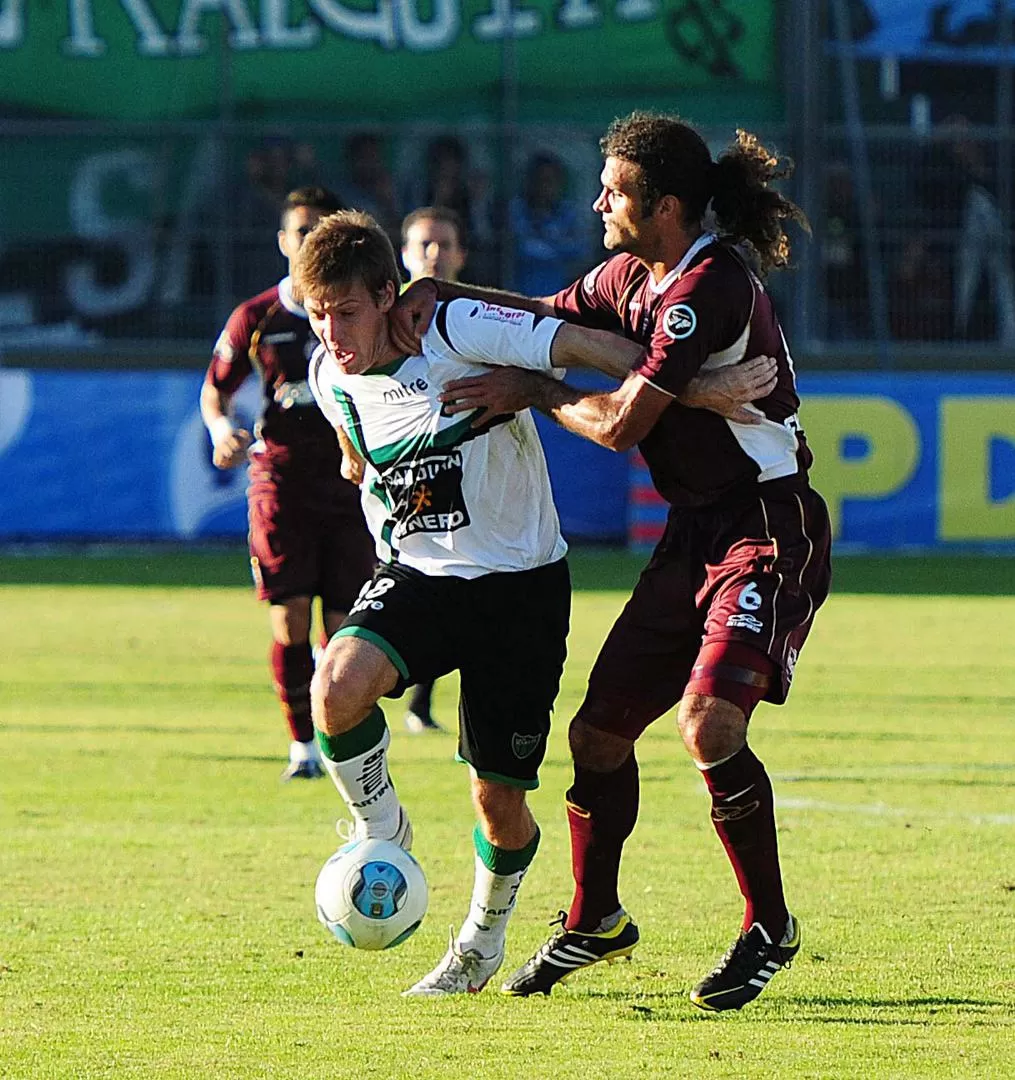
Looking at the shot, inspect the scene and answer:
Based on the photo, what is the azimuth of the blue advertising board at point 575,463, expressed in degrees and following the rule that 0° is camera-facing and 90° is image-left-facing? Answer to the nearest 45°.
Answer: approximately 0°

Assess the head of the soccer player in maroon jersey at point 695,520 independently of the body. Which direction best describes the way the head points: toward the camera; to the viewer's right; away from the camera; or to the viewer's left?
to the viewer's left

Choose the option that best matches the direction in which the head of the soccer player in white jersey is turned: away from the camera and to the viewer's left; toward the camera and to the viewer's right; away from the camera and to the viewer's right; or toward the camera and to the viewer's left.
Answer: toward the camera and to the viewer's left

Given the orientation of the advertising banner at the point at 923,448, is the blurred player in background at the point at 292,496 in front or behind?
in front

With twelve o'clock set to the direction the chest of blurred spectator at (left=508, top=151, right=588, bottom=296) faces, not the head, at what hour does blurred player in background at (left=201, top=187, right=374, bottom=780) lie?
The blurred player in background is roughly at 12 o'clock from the blurred spectator.

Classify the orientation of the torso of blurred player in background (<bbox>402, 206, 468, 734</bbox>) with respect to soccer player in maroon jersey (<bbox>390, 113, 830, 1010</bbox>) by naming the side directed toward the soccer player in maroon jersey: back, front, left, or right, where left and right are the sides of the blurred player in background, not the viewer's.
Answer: front

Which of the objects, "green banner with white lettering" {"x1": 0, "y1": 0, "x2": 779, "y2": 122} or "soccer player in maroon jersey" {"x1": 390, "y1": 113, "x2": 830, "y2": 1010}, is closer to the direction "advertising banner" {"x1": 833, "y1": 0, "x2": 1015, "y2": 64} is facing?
the soccer player in maroon jersey

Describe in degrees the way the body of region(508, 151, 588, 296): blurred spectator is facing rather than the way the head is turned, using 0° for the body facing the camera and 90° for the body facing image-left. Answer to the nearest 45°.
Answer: approximately 0°

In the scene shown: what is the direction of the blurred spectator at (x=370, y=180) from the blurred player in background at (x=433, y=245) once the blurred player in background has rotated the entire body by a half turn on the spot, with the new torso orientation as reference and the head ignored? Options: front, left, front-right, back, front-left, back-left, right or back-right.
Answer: front
